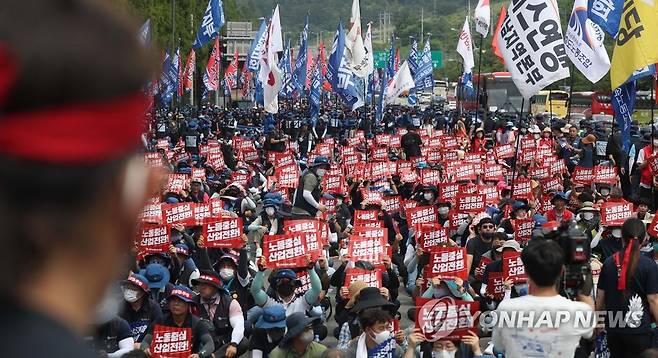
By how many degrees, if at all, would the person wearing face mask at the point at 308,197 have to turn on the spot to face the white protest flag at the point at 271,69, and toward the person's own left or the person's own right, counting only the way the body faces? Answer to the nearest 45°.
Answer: approximately 135° to the person's own left

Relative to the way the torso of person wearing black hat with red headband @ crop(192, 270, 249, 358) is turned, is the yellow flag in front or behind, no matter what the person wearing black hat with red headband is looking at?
behind

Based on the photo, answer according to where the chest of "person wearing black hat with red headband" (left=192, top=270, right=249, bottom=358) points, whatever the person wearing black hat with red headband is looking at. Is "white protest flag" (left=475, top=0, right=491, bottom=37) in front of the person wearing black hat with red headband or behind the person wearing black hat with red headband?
behind

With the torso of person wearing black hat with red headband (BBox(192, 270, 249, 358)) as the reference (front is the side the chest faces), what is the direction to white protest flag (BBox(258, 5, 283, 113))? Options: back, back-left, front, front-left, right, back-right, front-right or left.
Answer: back-right

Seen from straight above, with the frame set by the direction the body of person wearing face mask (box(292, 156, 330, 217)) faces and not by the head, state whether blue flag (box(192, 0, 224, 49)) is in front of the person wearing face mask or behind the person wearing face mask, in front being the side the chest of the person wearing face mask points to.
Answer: behind

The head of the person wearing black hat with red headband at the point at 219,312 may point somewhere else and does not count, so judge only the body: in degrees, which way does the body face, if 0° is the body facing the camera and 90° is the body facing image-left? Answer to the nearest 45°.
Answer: approximately 45°

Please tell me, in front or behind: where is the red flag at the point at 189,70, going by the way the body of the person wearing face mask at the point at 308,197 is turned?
behind

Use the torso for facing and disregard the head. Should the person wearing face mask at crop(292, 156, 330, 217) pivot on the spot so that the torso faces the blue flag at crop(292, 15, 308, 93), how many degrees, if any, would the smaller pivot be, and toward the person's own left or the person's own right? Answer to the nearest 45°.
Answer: approximately 135° to the person's own left

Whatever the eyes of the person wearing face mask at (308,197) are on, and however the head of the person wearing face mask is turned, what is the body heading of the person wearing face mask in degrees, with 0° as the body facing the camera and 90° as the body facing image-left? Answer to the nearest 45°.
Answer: approximately 315°

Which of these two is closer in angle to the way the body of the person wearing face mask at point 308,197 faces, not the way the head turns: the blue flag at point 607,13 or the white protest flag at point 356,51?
the blue flag

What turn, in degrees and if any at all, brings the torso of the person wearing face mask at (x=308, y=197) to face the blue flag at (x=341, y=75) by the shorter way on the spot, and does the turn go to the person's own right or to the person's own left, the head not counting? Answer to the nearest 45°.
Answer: approximately 135° to the person's own left
